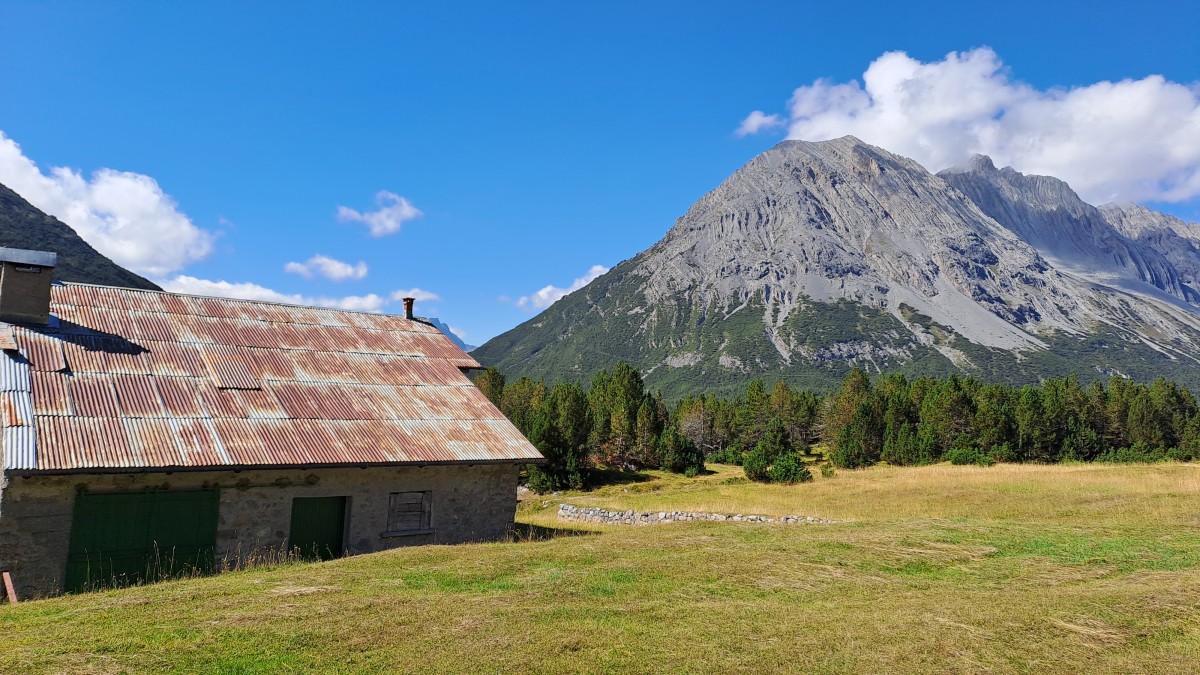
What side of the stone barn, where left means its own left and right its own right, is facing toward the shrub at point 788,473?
left

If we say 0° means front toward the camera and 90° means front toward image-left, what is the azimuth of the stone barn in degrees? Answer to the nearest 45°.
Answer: approximately 315°

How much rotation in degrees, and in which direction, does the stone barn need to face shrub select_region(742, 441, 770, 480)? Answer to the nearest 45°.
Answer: approximately 90° to its left

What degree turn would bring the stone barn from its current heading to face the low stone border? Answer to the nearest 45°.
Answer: approximately 90° to its left
